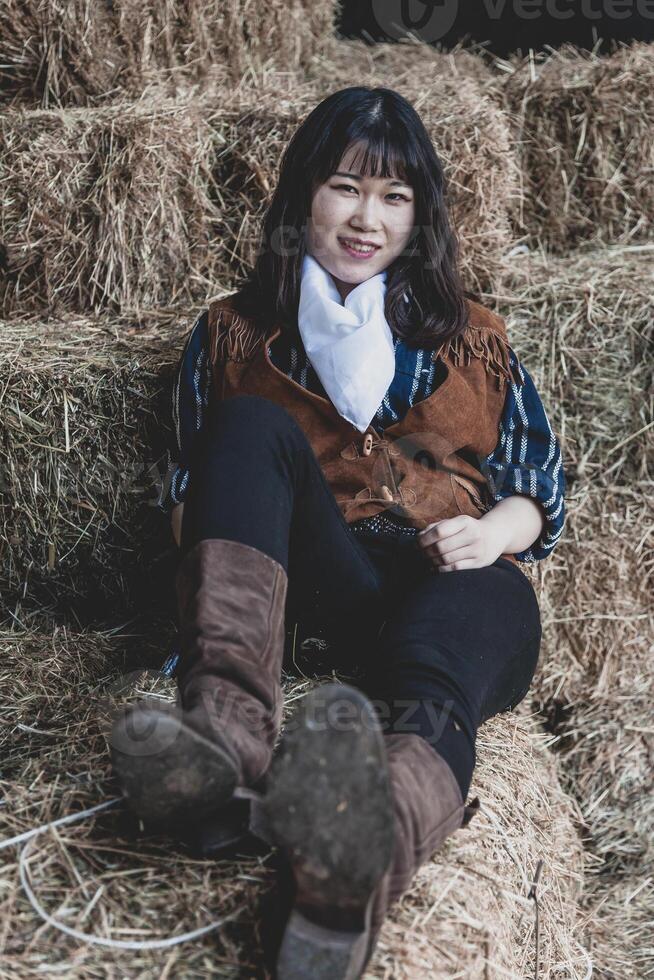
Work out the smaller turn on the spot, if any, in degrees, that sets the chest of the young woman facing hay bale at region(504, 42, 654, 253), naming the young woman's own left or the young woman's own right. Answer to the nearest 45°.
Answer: approximately 180°

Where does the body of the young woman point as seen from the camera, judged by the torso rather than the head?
toward the camera

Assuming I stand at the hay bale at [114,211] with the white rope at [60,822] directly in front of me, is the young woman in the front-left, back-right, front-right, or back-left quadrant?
front-left

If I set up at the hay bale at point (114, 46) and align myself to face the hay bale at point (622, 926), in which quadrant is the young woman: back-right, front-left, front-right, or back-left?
front-right

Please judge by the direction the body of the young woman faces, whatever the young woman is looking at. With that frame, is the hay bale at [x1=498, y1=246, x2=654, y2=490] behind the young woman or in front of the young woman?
behind

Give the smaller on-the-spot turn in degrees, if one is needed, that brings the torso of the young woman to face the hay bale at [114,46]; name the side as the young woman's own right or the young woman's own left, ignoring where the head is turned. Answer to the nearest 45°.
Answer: approximately 135° to the young woman's own right

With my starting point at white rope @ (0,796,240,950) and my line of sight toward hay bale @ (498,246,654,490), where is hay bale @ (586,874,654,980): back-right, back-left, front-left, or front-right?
front-right

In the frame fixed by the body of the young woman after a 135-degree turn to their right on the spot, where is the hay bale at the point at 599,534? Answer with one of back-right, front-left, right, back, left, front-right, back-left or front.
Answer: right

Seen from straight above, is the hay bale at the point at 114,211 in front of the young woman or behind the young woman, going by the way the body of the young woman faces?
behind

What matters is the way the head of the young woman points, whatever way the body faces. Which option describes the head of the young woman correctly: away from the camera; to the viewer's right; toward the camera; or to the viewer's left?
toward the camera
